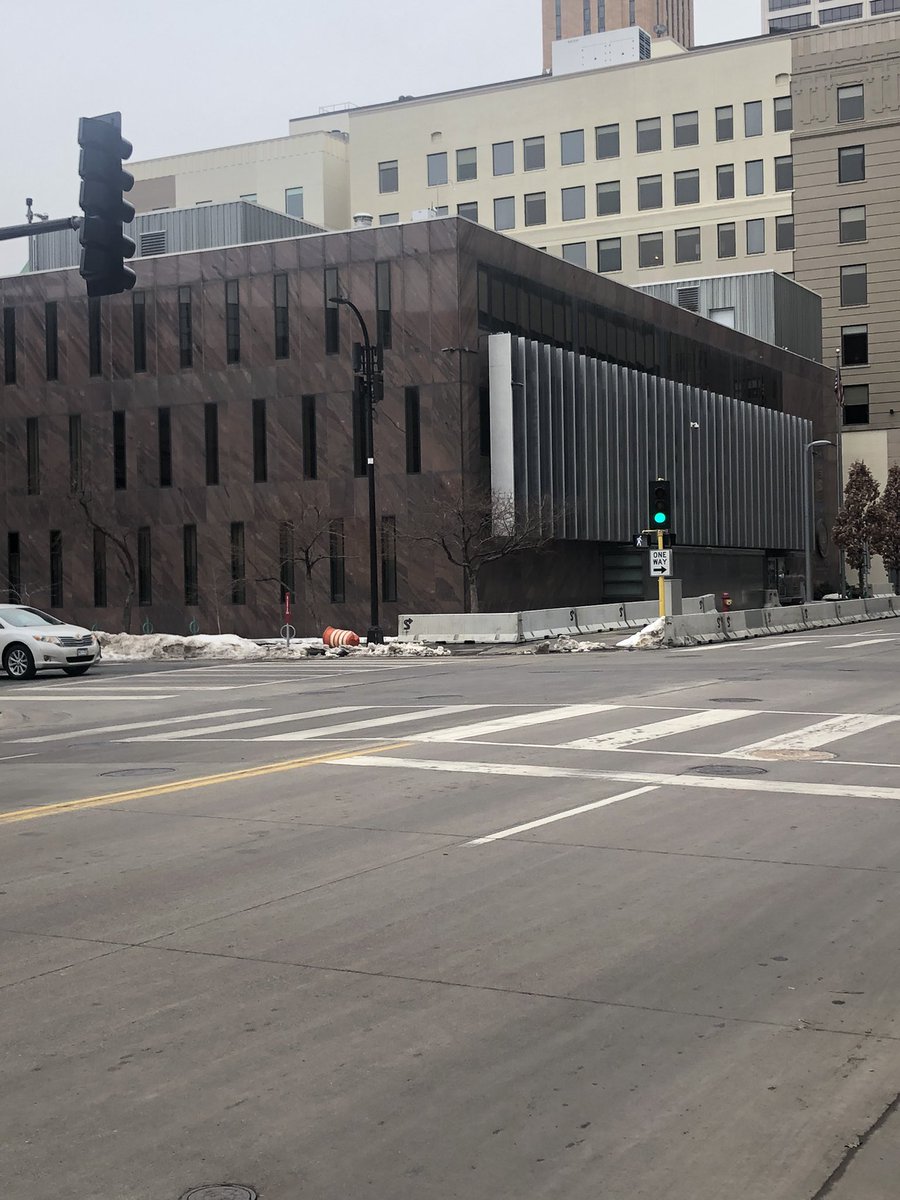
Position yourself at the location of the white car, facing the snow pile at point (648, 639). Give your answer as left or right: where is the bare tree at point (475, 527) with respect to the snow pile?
left

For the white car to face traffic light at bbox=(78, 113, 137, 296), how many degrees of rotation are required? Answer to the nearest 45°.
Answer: approximately 45° to its right

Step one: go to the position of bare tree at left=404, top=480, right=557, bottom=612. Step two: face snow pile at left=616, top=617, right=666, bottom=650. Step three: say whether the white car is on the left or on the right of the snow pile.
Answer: right

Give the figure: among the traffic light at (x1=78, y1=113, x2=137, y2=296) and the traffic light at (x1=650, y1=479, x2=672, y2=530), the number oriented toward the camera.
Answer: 1

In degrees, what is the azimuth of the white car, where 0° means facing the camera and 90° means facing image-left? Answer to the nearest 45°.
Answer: approximately 315°

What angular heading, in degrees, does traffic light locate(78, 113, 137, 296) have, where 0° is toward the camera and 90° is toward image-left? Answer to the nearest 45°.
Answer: approximately 225°

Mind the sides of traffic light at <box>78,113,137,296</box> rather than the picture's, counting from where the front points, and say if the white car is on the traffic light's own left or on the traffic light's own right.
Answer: on the traffic light's own left

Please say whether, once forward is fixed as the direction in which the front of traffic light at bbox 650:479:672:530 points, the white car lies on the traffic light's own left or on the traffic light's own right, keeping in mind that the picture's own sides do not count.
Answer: on the traffic light's own right

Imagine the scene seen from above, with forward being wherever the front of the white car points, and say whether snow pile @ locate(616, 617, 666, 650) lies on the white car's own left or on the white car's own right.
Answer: on the white car's own left
